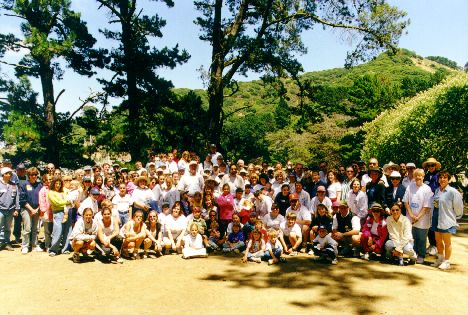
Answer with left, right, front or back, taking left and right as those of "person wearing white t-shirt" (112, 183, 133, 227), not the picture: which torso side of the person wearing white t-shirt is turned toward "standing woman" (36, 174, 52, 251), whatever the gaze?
right

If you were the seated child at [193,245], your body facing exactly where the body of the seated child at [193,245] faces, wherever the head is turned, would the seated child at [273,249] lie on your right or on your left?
on your left

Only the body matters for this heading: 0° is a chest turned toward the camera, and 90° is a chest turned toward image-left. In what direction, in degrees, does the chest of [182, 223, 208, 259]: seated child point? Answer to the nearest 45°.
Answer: approximately 0°

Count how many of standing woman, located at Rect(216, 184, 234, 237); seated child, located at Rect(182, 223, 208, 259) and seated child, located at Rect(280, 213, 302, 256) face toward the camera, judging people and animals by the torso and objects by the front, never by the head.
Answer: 3

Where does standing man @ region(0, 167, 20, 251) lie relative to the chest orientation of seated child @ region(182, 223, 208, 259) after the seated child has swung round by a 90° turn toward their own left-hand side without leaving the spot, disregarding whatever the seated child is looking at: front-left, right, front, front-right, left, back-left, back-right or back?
back

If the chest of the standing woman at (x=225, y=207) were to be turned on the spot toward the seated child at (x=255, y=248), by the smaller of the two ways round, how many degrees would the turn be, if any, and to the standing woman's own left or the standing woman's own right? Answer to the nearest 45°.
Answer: approximately 45° to the standing woman's own left

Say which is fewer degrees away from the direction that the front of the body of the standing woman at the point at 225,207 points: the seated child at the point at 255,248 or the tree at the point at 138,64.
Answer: the seated child

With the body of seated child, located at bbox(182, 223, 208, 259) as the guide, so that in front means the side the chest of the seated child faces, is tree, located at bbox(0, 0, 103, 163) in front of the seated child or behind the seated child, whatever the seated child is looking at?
behind

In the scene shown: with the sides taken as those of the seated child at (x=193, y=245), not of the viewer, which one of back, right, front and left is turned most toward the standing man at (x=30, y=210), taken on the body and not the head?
right

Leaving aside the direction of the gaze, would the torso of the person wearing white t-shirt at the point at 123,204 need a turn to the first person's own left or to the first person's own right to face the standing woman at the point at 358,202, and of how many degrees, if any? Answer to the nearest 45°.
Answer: approximately 90° to the first person's own left
